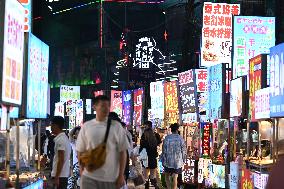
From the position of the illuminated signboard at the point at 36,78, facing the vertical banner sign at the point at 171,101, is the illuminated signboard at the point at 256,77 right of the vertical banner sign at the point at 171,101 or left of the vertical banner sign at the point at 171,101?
right

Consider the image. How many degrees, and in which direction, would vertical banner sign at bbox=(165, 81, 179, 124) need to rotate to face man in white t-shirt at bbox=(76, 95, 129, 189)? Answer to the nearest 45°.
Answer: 0° — it already faces them

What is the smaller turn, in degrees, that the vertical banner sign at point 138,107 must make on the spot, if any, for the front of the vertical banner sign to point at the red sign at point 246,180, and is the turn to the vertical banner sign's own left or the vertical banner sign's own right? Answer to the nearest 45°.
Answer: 0° — it already faces it

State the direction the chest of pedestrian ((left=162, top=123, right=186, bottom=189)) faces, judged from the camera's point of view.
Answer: away from the camera

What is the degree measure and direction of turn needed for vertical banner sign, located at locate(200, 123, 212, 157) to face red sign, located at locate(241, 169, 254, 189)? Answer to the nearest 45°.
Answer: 0° — it already faces it

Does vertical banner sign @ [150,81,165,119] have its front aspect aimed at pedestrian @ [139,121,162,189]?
yes

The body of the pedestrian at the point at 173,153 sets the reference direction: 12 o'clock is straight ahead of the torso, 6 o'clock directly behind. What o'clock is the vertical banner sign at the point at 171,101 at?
The vertical banner sign is roughly at 12 o'clock from the pedestrian.

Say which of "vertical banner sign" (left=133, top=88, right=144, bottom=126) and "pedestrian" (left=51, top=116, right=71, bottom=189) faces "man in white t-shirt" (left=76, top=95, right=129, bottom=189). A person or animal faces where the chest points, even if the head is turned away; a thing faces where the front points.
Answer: the vertical banner sign

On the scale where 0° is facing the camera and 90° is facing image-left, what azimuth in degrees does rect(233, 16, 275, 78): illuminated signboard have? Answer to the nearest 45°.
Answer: approximately 0°

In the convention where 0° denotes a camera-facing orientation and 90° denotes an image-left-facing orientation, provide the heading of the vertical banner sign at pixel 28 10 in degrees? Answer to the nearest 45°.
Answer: approximately 0°
